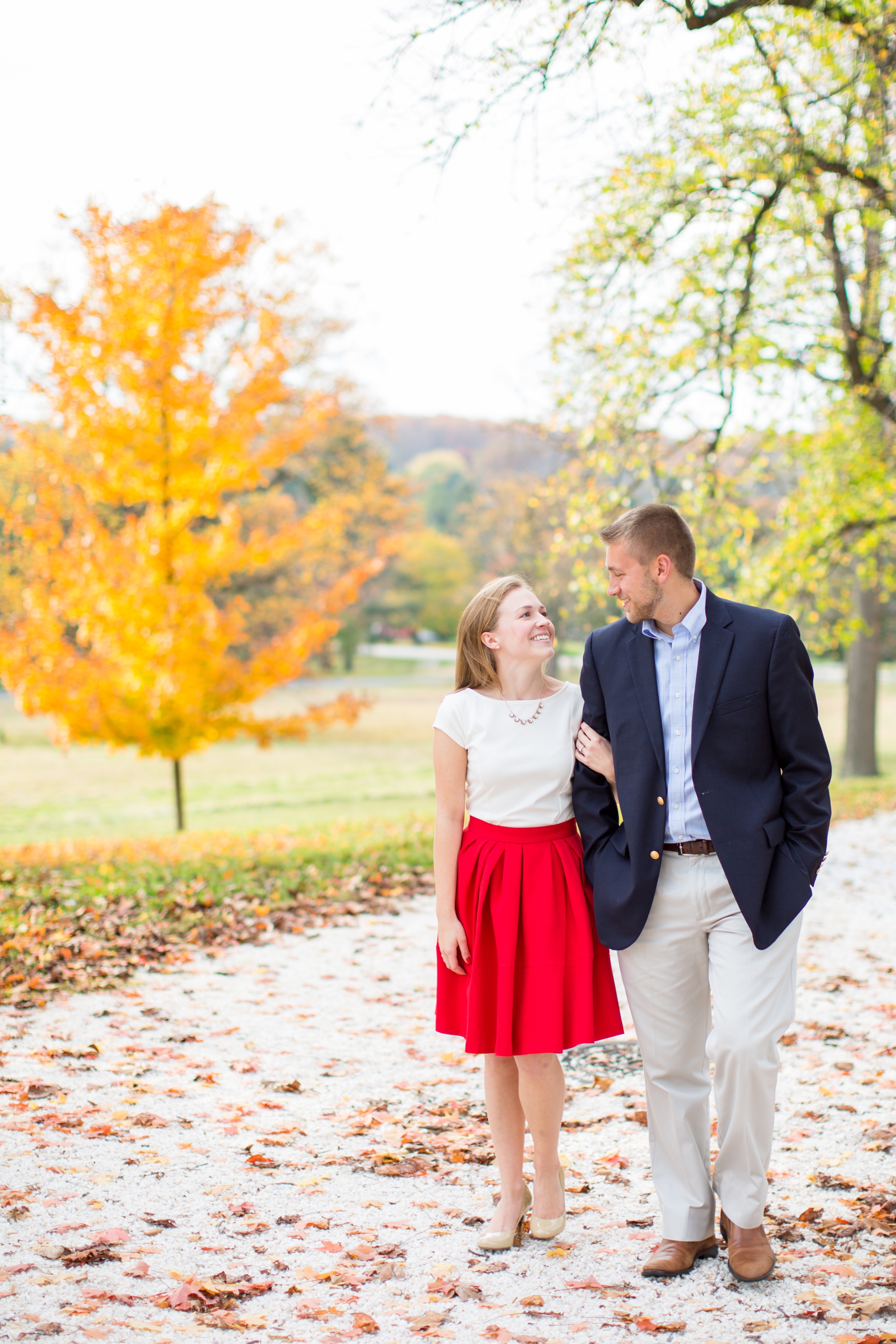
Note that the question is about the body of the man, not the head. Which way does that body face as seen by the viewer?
toward the camera

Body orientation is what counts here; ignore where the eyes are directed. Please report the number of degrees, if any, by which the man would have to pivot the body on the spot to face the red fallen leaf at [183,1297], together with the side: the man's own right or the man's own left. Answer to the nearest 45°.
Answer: approximately 90° to the man's own right

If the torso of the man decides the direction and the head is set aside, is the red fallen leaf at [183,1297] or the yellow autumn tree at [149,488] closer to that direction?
the red fallen leaf

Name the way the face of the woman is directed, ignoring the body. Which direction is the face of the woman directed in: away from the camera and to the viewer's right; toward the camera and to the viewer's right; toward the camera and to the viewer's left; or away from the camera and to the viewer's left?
toward the camera and to the viewer's right

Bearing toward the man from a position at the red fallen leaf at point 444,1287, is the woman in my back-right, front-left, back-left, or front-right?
front-left

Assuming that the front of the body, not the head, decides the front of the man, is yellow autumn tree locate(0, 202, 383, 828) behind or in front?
behind
